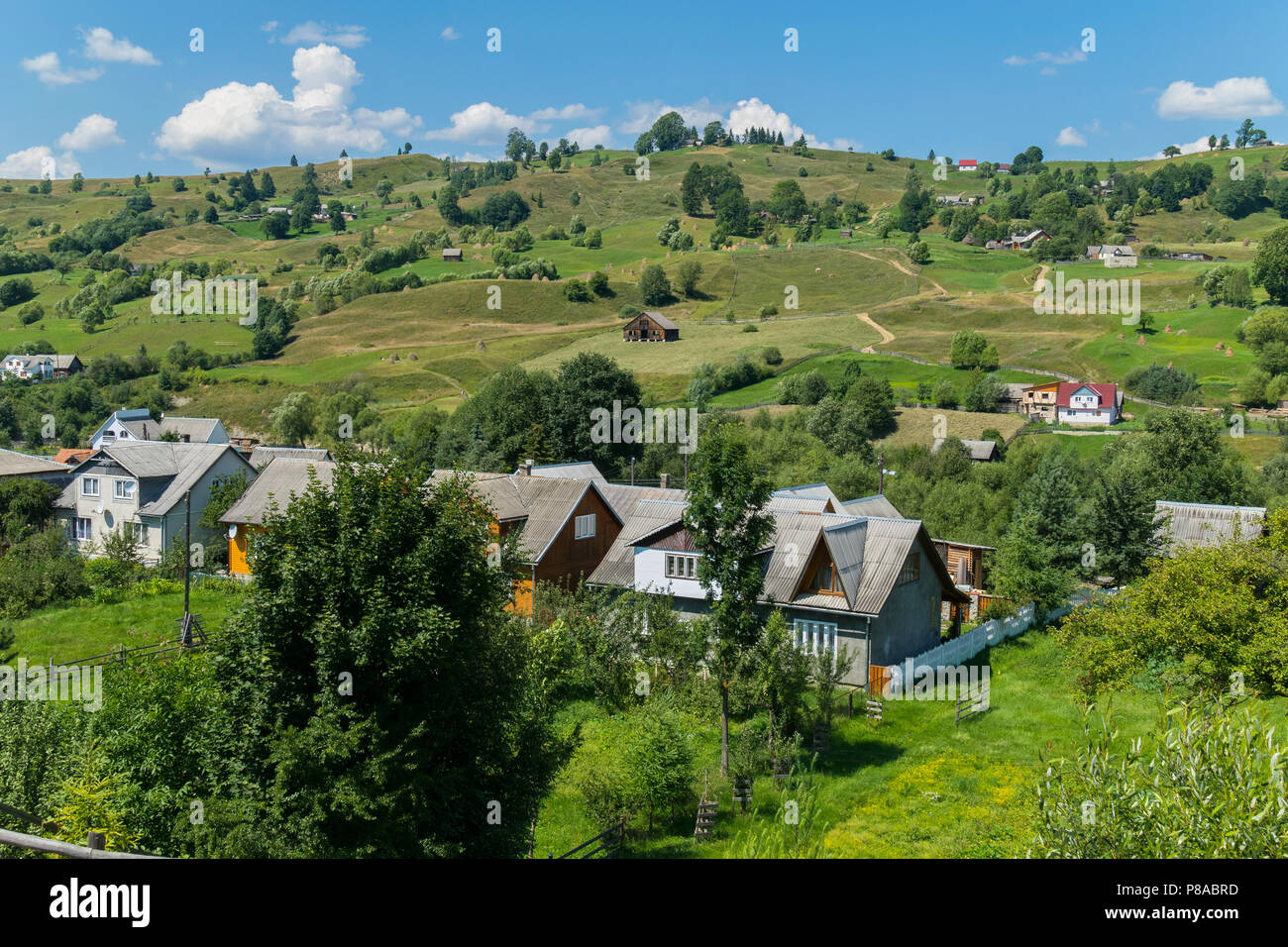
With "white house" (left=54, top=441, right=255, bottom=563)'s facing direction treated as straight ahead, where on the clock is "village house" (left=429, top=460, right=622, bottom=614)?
The village house is roughly at 9 o'clock from the white house.

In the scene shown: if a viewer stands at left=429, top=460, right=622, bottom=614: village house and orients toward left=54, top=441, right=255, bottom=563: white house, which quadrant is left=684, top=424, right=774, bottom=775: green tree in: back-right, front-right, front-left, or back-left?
back-left

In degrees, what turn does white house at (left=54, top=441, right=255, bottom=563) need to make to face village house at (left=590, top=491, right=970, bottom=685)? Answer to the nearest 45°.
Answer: approximately 90° to its left

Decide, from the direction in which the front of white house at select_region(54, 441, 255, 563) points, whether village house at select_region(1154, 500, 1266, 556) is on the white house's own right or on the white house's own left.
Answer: on the white house's own left

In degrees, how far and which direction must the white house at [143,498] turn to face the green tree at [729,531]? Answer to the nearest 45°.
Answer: approximately 45° to its left

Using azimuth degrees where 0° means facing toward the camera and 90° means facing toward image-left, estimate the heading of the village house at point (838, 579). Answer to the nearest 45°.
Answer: approximately 45°

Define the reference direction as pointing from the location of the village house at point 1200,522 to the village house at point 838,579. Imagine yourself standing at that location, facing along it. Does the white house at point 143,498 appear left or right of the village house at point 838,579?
right

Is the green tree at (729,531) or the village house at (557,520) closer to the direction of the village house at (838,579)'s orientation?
the green tree

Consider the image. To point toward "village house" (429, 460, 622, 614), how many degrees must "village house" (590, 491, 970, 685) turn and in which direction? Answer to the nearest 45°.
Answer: approximately 90° to its right
